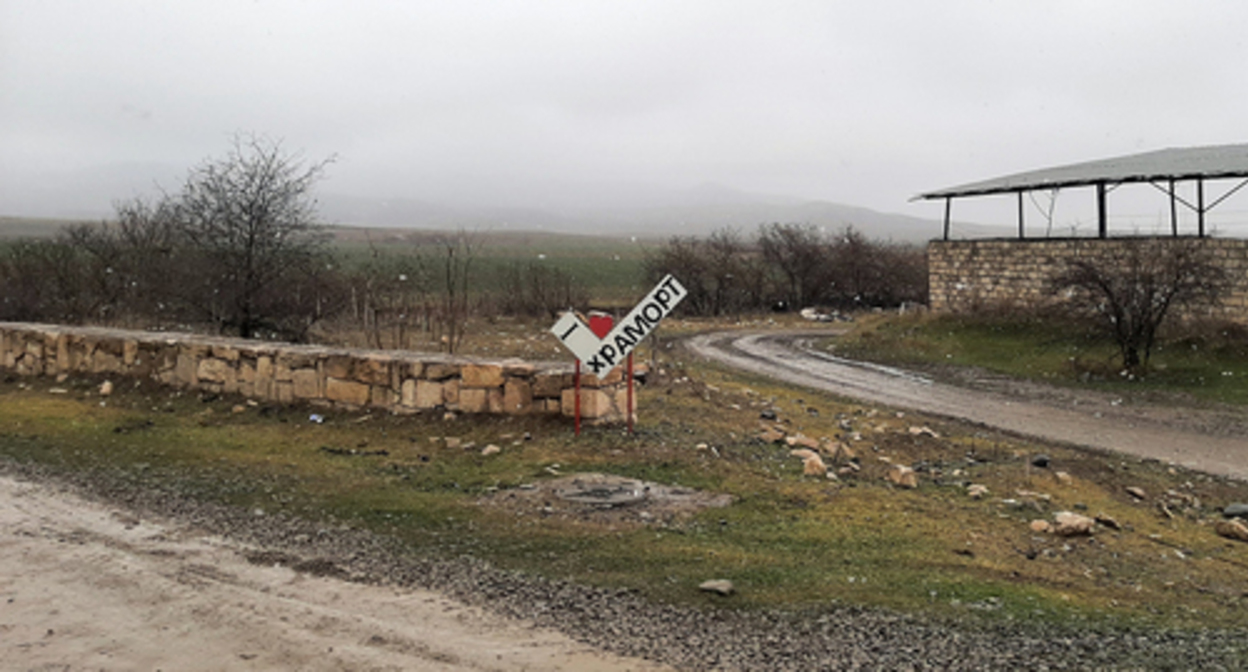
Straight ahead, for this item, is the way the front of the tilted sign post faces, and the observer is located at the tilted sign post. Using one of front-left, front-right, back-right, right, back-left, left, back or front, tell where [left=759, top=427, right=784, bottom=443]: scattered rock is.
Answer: back-left

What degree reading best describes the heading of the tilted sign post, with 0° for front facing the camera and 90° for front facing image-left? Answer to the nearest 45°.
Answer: approximately 0°

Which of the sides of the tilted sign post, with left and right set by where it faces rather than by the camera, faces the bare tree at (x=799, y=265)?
back

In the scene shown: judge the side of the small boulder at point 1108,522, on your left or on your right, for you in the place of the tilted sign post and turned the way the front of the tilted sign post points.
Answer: on your left

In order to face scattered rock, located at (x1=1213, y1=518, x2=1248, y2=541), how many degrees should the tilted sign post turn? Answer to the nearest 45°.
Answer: approximately 90° to its left

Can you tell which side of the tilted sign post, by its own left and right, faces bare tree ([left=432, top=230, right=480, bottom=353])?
back

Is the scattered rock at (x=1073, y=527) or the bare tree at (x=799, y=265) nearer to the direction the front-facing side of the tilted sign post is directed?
the scattered rock
